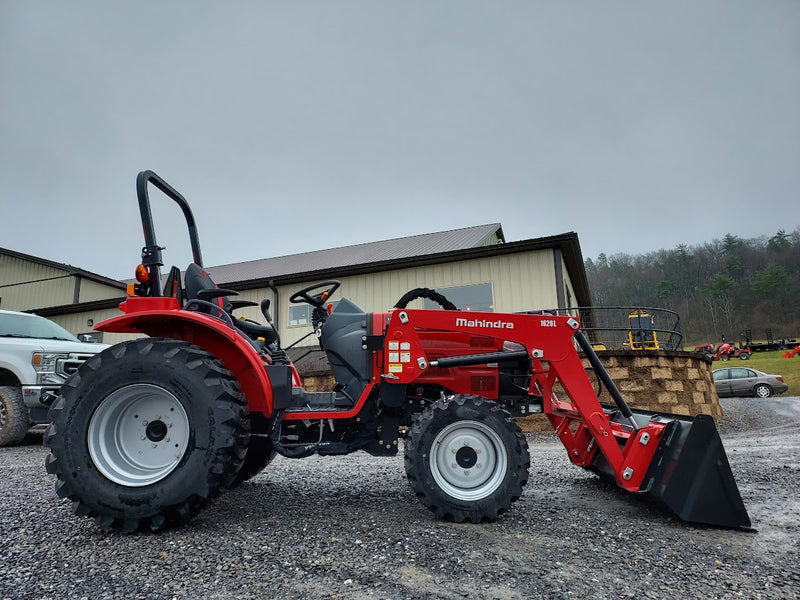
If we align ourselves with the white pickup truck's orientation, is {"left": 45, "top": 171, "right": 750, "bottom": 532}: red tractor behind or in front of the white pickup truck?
in front

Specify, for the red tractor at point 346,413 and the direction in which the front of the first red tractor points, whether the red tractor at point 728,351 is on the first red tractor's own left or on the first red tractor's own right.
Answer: on the first red tractor's own left

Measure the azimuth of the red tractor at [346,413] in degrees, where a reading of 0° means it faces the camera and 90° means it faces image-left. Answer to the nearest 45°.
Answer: approximately 270°

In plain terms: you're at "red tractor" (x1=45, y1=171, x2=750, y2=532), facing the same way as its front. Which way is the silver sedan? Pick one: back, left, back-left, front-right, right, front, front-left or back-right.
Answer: front-left

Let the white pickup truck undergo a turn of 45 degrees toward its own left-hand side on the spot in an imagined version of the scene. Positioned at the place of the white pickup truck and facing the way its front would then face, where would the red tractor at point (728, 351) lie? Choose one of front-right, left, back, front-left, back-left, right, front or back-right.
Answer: front

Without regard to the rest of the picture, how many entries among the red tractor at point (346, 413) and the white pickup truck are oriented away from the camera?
0

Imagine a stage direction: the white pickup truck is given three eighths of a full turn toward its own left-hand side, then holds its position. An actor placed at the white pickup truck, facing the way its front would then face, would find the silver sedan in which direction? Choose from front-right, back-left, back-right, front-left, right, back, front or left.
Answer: right

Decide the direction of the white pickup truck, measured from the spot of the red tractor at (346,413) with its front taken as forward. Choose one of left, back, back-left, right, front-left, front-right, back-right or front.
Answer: back-left
